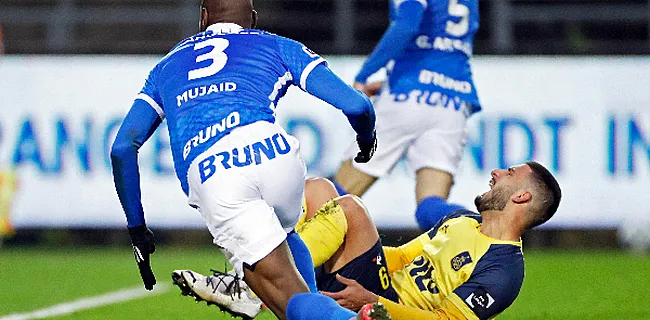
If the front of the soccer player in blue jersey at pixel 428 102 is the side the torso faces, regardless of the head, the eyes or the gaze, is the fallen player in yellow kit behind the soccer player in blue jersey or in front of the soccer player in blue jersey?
behind

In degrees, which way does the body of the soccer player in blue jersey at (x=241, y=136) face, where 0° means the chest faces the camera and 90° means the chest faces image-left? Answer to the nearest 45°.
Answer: approximately 180°

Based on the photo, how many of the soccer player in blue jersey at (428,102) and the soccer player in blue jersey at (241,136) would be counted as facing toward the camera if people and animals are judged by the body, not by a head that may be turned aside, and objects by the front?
0

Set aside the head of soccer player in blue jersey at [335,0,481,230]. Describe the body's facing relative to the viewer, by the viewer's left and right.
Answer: facing away from the viewer and to the left of the viewer

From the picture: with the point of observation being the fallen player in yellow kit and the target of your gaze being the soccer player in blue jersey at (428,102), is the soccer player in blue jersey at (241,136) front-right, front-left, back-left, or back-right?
back-left

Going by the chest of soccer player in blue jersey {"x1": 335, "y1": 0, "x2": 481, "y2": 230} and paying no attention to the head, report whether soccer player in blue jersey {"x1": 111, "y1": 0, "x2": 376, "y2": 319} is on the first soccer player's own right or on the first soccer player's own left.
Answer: on the first soccer player's own left

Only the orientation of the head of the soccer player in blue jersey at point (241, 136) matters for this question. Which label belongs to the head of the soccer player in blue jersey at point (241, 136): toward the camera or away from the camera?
away from the camera
